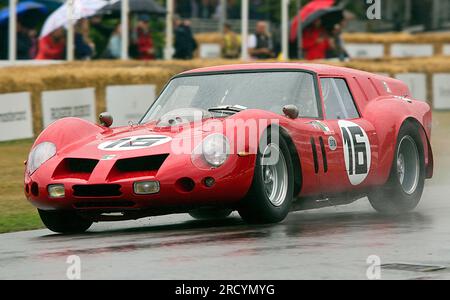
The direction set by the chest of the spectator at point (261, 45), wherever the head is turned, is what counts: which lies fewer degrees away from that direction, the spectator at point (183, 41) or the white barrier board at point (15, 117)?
the white barrier board

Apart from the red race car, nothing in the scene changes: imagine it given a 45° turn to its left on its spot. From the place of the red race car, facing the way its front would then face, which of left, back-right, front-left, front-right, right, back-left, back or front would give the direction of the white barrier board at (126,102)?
back

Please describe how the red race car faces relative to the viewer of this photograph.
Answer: facing the viewer and to the left of the viewer

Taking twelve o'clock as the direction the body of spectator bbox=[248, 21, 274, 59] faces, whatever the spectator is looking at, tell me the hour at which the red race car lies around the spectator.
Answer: The red race car is roughly at 12 o'clock from the spectator.

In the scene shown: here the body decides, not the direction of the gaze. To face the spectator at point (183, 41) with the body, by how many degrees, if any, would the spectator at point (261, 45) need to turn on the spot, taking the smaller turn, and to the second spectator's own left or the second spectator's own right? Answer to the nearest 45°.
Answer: approximately 90° to the second spectator's own right

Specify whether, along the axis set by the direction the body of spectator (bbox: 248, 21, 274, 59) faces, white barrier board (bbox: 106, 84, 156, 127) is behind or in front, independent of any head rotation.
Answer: in front

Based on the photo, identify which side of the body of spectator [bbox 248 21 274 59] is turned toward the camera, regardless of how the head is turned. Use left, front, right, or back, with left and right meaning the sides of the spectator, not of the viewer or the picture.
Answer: front

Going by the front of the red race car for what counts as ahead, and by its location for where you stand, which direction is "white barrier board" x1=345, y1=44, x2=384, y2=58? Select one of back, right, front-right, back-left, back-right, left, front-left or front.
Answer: back-right

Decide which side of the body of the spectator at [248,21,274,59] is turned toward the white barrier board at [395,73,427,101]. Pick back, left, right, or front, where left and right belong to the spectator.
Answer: left

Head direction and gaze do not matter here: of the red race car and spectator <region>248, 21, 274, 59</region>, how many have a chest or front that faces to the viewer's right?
0

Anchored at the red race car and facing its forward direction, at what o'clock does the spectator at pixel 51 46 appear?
The spectator is roughly at 4 o'clock from the red race car.
